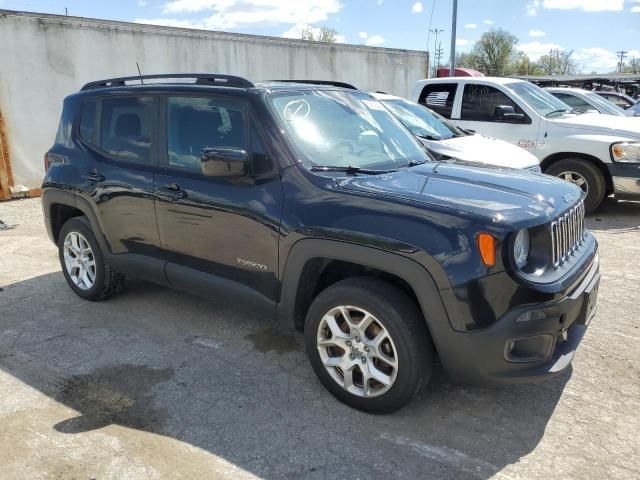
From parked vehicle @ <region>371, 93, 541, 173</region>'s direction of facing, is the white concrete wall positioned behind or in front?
behind

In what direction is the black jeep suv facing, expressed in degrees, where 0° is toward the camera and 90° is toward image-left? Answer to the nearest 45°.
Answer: approximately 315°

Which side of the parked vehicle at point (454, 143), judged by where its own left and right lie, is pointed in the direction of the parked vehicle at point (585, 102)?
left

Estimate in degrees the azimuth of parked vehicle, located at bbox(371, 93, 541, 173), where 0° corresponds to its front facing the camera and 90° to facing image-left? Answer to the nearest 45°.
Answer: approximately 315°

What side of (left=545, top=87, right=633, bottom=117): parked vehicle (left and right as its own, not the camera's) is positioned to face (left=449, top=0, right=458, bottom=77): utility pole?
back

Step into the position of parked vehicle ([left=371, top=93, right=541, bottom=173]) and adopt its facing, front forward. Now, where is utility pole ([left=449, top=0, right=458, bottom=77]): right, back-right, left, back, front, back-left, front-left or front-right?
back-left

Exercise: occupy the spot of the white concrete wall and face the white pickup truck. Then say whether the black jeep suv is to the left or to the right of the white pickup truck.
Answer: right

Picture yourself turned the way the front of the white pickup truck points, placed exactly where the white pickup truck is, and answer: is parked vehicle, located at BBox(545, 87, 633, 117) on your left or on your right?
on your left
